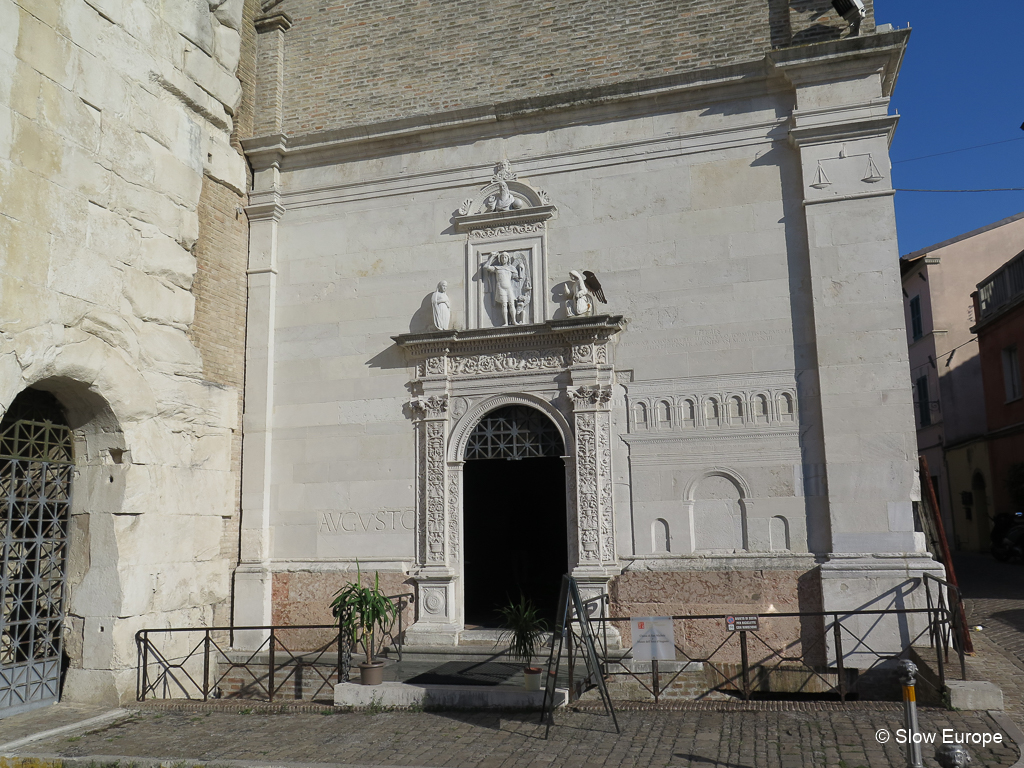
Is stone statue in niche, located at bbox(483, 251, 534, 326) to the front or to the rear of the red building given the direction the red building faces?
to the front

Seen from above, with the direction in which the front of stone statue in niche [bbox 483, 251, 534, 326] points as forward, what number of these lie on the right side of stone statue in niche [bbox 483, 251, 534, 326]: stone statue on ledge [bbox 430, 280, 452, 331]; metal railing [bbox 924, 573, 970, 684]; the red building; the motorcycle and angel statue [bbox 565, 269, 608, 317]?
1

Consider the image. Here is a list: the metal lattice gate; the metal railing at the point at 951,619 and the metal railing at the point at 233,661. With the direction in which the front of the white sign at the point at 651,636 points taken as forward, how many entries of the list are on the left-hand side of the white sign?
1

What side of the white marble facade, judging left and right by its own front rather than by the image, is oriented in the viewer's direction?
front

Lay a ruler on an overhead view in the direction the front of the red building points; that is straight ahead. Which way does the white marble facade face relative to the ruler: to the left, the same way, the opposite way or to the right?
to the left

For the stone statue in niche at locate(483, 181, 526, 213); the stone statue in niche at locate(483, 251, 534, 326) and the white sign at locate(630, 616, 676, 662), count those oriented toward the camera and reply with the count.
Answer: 3

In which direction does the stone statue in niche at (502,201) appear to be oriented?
toward the camera

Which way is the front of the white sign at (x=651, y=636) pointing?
toward the camera

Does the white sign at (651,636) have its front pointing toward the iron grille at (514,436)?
no

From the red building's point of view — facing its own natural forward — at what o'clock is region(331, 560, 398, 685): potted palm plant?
The potted palm plant is roughly at 11 o'clock from the red building.

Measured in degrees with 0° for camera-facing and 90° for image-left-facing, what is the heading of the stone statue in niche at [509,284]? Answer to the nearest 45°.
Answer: approximately 0°

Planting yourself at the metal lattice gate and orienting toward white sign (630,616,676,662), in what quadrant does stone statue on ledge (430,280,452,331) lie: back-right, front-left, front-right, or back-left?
front-left

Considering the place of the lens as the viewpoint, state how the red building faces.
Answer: facing the viewer and to the left of the viewer

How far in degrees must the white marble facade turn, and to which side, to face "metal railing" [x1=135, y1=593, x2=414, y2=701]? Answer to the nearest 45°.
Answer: approximately 90° to its right

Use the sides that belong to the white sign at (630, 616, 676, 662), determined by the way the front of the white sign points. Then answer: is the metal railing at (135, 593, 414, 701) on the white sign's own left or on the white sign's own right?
on the white sign's own right

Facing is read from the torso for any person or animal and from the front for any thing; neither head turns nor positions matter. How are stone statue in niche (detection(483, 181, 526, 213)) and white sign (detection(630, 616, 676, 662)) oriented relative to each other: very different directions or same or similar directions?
same or similar directions

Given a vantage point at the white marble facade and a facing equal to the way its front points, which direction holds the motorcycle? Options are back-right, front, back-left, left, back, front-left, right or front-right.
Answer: back-left

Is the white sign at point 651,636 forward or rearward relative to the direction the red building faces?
forward

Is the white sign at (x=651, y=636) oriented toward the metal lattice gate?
no

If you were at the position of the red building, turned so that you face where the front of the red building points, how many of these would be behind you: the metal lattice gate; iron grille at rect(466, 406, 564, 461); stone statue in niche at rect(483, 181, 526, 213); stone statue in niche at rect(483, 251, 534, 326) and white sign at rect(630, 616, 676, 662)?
0
